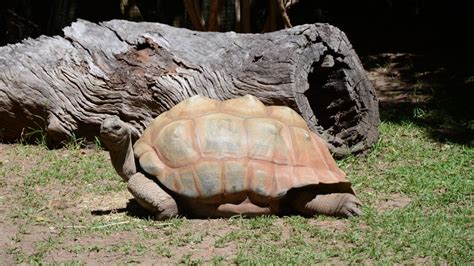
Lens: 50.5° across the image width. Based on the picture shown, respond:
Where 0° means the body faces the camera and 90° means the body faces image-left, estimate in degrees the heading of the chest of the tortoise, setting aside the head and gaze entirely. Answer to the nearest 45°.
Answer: approximately 90°

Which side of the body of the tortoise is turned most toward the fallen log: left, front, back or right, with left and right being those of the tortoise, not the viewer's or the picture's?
right
